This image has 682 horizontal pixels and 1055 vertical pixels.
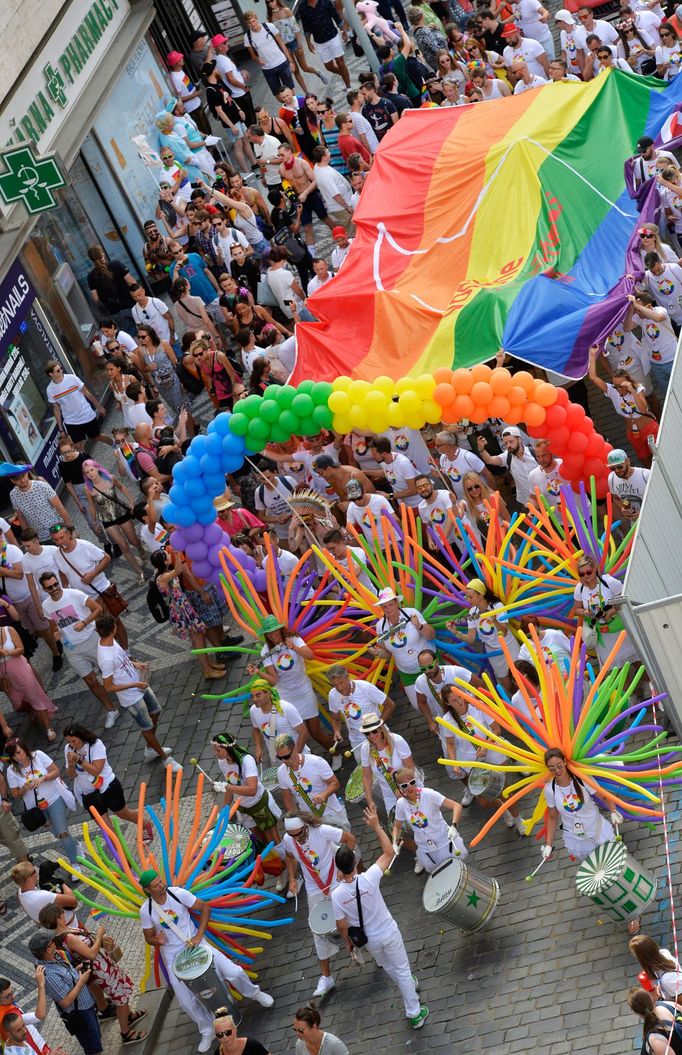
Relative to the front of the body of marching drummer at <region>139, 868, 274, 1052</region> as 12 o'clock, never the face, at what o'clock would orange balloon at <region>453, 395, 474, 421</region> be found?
The orange balloon is roughly at 8 o'clock from the marching drummer.

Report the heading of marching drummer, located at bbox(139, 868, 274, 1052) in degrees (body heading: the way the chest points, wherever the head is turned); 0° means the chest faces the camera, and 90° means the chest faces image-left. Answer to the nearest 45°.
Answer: approximately 0°

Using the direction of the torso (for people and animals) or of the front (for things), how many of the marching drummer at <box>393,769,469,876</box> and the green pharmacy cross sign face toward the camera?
2

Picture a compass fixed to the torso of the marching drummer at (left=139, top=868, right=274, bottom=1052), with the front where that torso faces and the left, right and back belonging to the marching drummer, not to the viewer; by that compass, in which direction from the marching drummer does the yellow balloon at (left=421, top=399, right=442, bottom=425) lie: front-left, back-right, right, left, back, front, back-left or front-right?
back-left

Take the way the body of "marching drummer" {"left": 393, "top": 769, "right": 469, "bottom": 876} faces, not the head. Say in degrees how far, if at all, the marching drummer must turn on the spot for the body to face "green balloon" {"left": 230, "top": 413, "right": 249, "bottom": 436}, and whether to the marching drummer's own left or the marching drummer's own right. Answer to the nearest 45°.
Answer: approximately 180°

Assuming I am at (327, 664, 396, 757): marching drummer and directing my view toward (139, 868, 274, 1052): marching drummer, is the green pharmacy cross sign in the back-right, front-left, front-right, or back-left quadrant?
back-right

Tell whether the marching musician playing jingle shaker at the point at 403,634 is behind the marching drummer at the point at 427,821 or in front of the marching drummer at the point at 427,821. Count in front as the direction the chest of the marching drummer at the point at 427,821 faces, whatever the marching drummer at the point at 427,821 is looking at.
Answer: behind

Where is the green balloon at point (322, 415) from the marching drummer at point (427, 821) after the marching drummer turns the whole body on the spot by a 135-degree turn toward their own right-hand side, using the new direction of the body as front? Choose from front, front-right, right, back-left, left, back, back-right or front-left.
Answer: front-right

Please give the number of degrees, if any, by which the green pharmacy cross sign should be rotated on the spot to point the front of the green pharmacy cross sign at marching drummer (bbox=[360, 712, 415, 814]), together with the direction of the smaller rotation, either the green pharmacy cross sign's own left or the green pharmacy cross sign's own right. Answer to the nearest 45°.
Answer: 0° — it already faces them

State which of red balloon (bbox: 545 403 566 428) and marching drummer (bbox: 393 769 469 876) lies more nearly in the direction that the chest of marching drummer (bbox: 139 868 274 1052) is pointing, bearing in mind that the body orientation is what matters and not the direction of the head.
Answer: the marching drummer

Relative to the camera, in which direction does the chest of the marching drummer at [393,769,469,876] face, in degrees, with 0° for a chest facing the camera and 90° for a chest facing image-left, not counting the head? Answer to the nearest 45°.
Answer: approximately 0°
